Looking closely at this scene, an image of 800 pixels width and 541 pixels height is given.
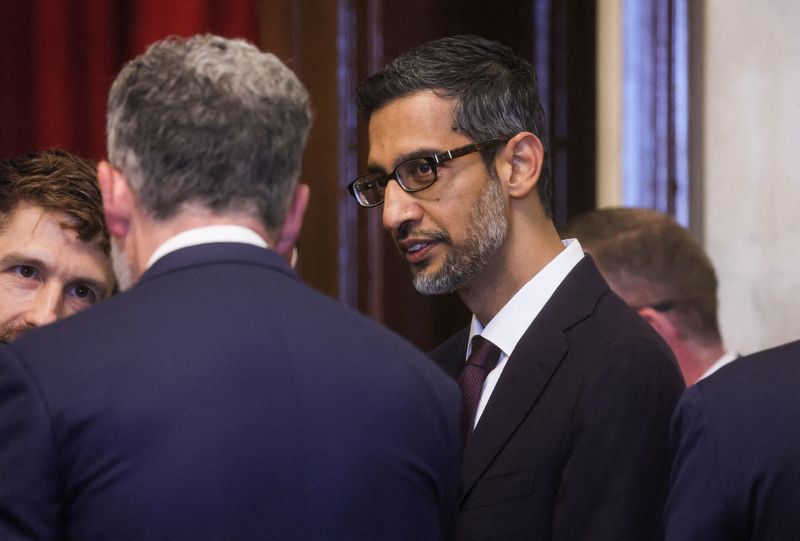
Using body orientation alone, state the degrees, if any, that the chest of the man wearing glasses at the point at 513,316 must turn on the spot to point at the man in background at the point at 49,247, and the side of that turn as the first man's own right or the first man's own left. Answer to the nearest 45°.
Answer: approximately 45° to the first man's own right

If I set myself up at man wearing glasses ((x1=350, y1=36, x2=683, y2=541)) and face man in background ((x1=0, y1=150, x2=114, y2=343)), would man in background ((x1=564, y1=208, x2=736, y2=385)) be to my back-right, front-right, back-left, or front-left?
back-right

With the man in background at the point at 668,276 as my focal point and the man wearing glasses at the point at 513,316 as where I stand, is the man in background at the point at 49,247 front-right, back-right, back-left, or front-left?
back-left
